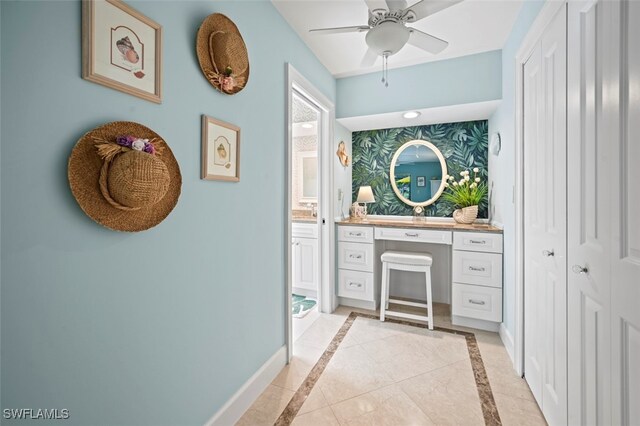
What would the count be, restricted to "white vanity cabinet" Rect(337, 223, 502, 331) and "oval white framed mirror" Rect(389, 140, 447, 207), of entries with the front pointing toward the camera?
2

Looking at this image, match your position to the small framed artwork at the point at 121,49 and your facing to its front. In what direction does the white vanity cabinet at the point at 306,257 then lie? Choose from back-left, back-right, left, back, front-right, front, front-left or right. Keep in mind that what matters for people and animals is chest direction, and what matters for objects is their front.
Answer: left

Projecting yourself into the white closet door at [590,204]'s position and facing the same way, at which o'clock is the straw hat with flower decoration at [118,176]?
The straw hat with flower decoration is roughly at 12 o'clock from the white closet door.

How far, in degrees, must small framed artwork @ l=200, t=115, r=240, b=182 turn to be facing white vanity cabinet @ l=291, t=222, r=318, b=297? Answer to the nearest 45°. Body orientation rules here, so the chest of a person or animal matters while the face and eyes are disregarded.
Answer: approximately 90° to its left

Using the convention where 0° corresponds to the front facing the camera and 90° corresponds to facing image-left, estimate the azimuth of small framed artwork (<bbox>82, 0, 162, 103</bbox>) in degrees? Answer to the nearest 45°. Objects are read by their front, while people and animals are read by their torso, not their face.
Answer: approximately 315°

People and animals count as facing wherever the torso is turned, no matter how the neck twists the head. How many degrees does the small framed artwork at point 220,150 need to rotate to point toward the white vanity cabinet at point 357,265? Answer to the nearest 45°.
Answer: approximately 90° to its left

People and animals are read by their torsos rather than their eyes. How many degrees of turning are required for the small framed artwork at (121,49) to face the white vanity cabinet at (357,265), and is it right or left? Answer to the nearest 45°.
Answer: approximately 90° to its left

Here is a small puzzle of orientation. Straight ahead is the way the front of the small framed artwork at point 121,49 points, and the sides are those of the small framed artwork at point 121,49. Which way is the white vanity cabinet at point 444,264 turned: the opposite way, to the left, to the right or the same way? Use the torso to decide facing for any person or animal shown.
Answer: to the right

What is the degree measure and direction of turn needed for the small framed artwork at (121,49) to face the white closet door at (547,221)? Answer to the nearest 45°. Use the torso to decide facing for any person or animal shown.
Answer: approximately 45° to its left

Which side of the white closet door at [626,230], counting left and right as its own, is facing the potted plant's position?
right

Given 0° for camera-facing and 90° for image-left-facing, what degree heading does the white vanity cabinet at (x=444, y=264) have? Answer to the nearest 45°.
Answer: approximately 0°

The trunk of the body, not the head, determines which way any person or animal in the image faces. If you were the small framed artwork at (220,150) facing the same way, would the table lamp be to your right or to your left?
on your left

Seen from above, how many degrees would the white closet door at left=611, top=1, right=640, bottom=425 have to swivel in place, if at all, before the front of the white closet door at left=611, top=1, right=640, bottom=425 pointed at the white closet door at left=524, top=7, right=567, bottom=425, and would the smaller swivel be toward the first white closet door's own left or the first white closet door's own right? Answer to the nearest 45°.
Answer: approximately 90° to the first white closet door's own right

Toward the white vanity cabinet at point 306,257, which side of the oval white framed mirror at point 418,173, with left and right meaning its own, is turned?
right

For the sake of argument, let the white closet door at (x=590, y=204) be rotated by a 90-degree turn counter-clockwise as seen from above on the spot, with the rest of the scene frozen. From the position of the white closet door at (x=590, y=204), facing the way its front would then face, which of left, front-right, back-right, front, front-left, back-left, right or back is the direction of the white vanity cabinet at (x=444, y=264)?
back
